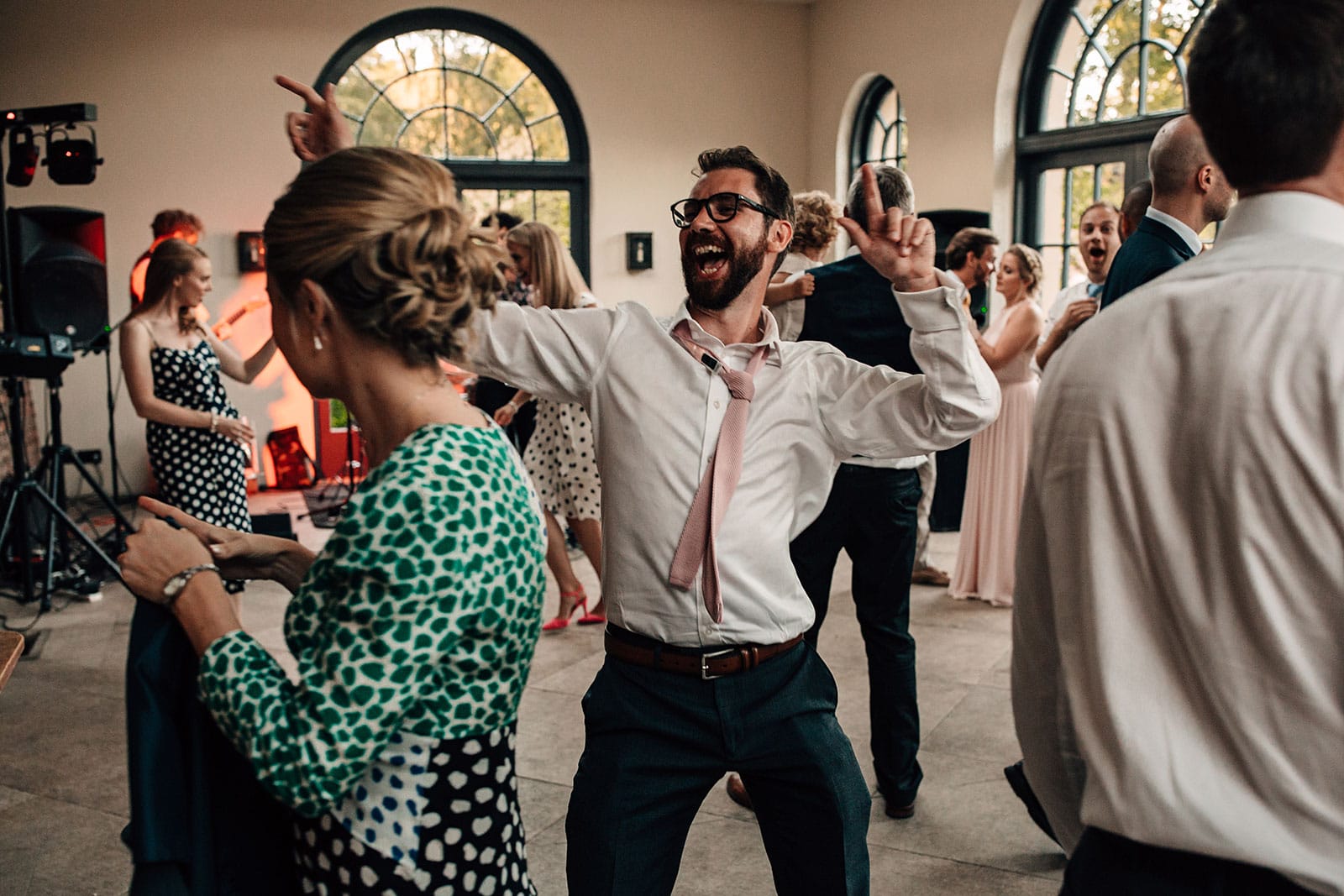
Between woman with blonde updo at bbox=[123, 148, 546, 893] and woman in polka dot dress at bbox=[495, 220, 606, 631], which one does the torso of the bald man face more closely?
the woman in polka dot dress

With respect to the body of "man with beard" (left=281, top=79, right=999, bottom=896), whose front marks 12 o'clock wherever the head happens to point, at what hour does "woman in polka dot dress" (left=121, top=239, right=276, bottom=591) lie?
The woman in polka dot dress is roughly at 5 o'clock from the man with beard.

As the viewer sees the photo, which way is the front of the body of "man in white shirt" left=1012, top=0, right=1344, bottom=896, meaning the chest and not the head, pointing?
away from the camera

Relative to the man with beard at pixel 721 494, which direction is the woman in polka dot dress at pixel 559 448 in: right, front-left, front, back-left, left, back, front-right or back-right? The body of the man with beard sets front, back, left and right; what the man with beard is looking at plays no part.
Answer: back

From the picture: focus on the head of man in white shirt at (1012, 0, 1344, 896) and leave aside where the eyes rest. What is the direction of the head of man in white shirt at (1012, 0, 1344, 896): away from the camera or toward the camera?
away from the camera

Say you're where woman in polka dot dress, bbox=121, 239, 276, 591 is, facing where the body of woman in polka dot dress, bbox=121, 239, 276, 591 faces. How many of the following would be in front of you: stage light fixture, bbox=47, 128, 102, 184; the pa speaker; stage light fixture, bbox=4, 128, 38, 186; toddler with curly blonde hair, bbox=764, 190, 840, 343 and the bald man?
2

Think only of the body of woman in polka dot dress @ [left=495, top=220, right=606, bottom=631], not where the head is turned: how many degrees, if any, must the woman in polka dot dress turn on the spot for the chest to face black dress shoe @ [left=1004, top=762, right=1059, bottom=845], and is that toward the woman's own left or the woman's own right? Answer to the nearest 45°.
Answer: approximately 90° to the woman's own left

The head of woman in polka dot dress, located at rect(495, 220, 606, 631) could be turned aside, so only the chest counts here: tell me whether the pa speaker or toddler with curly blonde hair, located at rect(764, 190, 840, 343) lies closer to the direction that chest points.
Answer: the pa speaker

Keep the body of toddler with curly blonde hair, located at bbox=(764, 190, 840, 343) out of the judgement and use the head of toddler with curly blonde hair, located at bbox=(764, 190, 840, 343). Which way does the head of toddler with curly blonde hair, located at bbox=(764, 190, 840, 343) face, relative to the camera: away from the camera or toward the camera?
away from the camera
